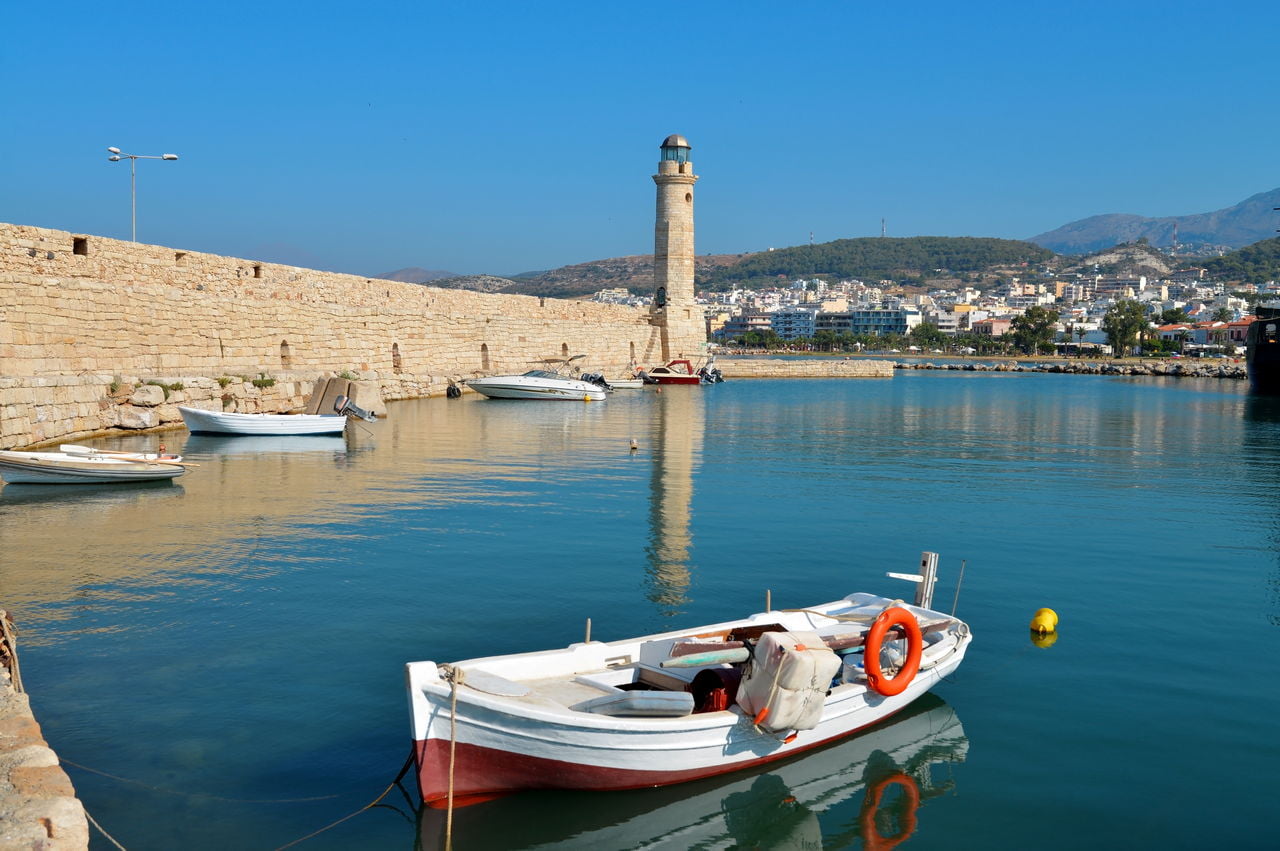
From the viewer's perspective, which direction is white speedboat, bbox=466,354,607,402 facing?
to the viewer's left

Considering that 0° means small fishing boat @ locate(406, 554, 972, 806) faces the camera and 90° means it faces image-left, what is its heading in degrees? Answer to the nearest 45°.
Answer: approximately 45°

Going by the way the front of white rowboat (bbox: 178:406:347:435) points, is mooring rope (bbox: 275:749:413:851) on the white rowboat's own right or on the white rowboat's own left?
on the white rowboat's own left

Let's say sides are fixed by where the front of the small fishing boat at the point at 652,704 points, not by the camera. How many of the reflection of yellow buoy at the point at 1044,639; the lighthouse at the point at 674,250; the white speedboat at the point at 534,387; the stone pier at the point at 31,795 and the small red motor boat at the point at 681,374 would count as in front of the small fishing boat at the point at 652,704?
1

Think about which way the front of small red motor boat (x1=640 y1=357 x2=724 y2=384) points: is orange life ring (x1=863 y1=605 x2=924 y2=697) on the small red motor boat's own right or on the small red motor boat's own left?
on the small red motor boat's own left

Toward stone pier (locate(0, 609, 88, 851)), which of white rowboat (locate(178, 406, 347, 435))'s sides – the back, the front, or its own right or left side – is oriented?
left

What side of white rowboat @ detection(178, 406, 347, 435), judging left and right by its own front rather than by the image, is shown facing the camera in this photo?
left

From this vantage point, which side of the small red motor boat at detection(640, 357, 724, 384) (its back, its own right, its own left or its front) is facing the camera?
left

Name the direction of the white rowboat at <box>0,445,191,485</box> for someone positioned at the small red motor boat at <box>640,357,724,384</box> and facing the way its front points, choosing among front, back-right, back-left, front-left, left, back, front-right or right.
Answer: left

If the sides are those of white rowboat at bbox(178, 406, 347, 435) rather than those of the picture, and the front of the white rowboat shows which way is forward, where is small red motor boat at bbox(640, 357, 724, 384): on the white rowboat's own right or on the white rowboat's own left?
on the white rowboat's own right

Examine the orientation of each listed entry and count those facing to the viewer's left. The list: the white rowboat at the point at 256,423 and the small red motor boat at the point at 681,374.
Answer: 2

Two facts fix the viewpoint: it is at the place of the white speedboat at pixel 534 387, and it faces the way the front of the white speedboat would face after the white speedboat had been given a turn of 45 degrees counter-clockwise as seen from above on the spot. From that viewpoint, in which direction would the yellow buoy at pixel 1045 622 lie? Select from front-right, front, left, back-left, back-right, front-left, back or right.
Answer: front-left

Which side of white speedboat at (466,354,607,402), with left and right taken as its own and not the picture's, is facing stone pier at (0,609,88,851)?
left

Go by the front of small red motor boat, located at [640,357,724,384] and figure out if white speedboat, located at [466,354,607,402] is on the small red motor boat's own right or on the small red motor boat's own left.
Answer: on the small red motor boat's own left
